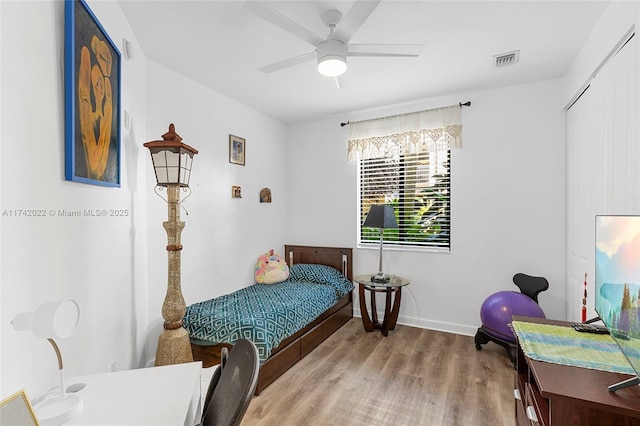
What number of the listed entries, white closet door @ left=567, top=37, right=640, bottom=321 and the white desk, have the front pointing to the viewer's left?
1

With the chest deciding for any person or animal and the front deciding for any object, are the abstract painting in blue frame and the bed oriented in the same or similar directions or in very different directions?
very different directions

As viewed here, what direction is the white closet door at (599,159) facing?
to the viewer's left

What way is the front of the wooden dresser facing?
to the viewer's left

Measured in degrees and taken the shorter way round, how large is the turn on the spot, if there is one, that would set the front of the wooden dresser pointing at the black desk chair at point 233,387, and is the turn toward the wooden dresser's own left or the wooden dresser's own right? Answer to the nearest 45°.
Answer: approximately 45° to the wooden dresser's own left

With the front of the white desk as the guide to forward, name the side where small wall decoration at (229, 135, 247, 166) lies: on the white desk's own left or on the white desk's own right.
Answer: on the white desk's own left

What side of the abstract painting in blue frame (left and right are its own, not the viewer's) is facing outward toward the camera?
right

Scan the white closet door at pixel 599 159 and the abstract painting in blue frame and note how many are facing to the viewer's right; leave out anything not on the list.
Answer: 1

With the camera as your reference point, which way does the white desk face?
facing to the right of the viewer

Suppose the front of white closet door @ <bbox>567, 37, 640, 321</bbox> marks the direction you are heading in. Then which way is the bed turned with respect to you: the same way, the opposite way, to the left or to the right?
to the left

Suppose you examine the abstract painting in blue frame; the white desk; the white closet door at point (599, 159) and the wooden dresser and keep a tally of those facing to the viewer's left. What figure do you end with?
2

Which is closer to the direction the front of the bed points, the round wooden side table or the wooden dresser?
the wooden dresser
